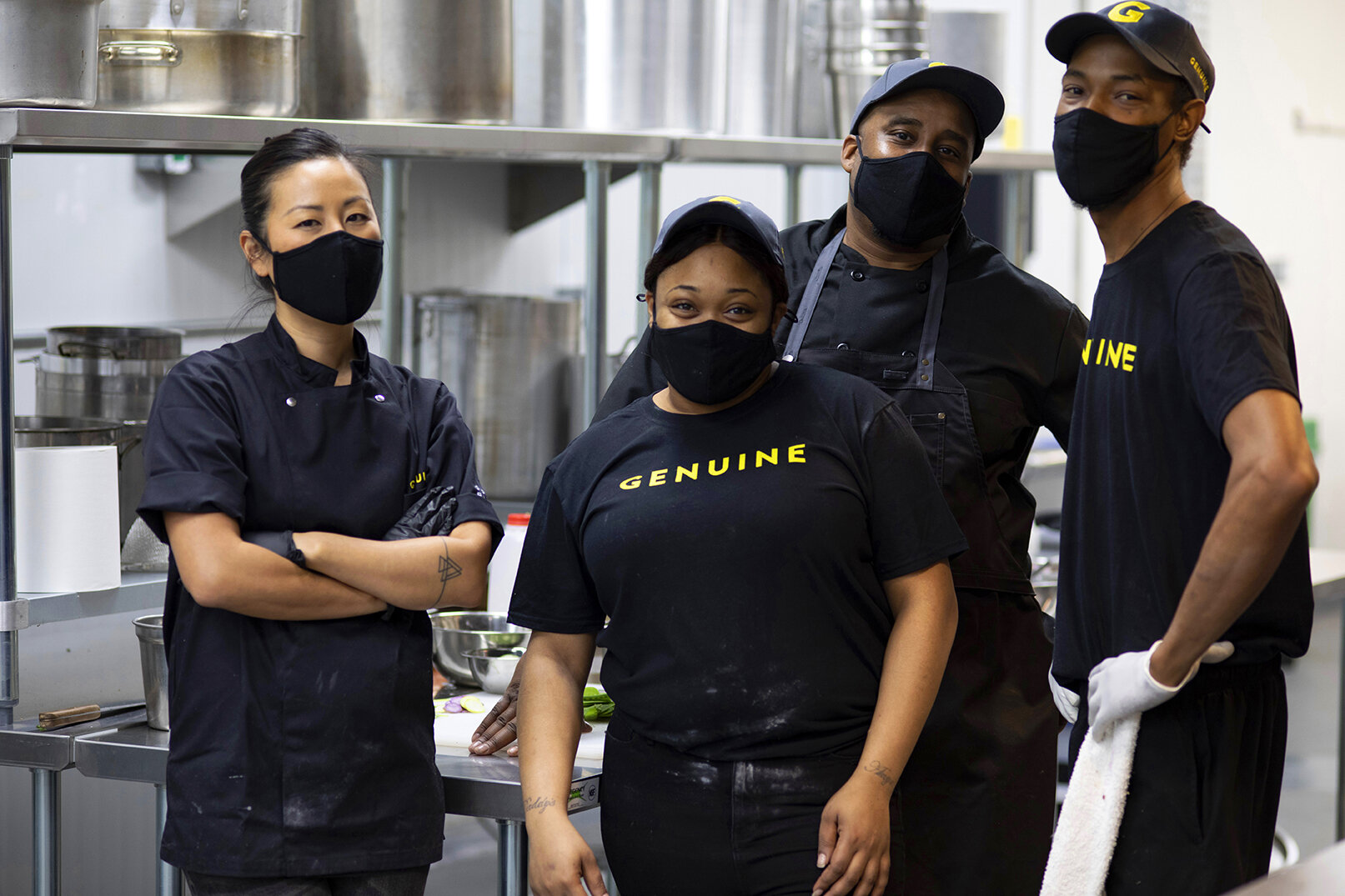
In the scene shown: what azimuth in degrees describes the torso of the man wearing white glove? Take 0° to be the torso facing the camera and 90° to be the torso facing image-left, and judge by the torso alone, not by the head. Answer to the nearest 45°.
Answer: approximately 45°

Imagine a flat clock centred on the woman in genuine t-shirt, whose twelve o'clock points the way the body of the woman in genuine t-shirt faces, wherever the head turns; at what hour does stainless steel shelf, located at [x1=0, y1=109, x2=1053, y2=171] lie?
The stainless steel shelf is roughly at 5 o'clock from the woman in genuine t-shirt.

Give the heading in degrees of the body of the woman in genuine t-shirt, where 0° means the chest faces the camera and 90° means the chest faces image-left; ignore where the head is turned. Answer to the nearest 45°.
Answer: approximately 0°

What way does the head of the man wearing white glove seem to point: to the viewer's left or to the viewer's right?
to the viewer's left

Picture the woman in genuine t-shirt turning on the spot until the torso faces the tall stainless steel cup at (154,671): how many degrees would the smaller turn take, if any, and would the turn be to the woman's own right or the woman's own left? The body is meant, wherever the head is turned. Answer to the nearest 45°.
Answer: approximately 135° to the woman's own right

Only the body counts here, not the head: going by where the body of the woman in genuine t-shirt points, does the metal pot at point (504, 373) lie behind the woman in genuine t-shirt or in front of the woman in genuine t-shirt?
behind
